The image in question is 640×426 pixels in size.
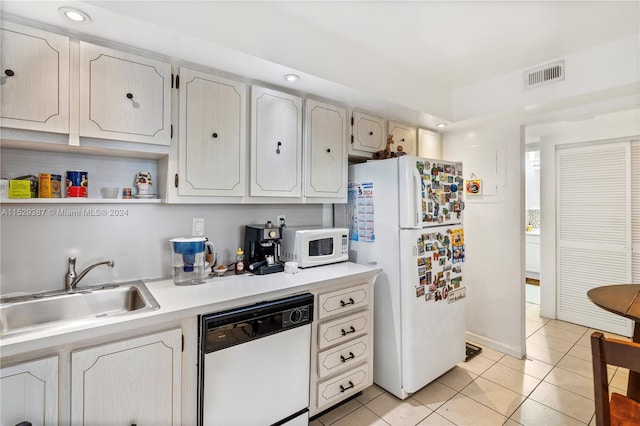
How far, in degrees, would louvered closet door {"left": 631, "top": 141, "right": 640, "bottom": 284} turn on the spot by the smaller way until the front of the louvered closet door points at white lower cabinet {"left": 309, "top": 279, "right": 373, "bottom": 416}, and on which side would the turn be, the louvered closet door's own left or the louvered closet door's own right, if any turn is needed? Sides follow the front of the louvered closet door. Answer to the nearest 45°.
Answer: approximately 45° to the louvered closet door's own right

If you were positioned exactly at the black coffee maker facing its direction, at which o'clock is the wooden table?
The wooden table is roughly at 11 o'clock from the black coffee maker.

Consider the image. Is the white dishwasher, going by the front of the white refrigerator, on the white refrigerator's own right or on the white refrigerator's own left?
on the white refrigerator's own right

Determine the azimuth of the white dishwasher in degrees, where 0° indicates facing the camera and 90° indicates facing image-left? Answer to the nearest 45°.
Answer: approximately 315°

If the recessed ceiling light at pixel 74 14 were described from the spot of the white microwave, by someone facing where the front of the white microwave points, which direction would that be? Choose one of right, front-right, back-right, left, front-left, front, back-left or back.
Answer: right

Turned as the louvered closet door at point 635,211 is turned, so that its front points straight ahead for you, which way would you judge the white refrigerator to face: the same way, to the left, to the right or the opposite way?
to the left

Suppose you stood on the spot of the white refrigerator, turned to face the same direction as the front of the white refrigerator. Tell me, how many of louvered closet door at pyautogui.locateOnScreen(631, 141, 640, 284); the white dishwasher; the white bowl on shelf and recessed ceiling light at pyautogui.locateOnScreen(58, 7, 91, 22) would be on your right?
3

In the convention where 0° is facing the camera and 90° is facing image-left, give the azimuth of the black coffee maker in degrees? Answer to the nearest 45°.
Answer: approximately 315°

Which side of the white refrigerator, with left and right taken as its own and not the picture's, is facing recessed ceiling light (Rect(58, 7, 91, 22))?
right

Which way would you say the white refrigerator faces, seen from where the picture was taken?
facing the viewer and to the right of the viewer

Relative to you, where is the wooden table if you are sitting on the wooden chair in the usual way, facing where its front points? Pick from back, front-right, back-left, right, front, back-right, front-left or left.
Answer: front-left

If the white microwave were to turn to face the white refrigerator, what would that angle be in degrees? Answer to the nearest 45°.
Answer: approximately 45° to its left
